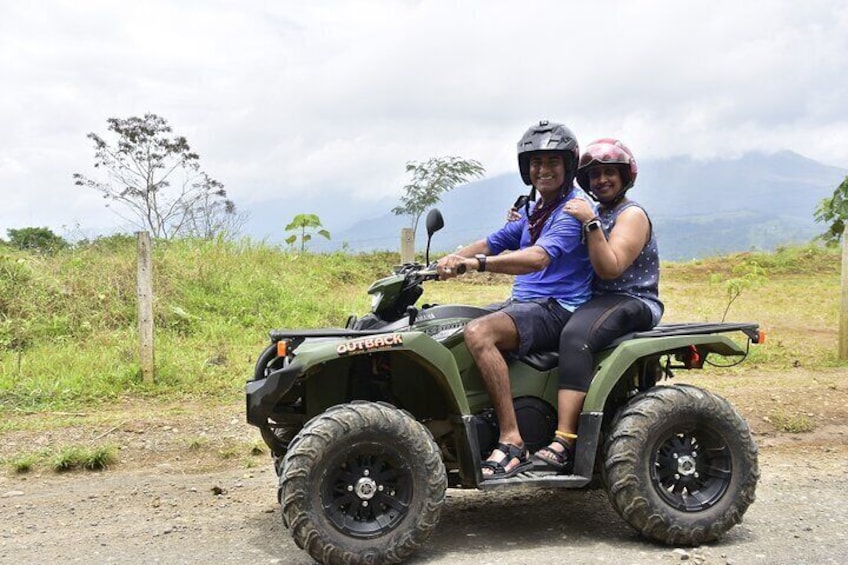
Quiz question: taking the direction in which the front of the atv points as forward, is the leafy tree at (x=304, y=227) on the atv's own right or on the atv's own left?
on the atv's own right

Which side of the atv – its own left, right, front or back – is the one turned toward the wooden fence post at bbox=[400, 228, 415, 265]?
right

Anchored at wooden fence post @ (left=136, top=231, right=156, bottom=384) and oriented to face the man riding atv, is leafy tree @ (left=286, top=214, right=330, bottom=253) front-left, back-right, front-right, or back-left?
back-left

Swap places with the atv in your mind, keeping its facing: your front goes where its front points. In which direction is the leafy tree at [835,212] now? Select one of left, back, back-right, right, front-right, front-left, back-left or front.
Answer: back-right

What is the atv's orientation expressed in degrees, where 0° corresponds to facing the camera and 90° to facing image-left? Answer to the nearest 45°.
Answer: approximately 90°

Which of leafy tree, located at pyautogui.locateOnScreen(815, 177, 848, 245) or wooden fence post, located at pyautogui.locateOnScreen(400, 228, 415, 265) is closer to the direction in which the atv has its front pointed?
the wooden fence post

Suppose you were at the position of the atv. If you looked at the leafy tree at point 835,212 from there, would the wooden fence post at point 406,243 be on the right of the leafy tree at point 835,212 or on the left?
left

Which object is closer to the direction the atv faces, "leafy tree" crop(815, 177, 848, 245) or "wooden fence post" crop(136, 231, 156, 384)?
the wooden fence post
